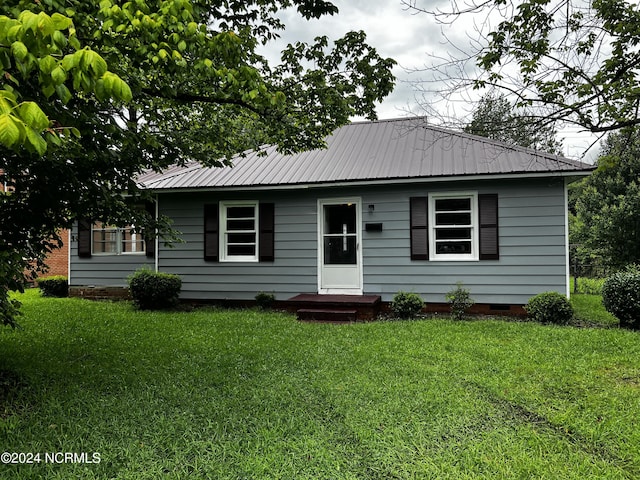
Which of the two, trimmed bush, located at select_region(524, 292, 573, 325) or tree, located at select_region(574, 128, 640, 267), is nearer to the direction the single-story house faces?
the trimmed bush

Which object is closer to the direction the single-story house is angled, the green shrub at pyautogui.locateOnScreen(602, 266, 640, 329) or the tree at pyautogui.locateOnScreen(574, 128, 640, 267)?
the green shrub

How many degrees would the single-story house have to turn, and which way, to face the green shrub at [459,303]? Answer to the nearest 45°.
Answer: approximately 45° to its left

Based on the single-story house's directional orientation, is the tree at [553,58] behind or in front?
in front

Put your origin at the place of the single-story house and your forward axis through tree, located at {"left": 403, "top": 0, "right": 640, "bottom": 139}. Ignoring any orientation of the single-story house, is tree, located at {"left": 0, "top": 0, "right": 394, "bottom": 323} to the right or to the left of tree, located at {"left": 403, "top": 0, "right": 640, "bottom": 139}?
right

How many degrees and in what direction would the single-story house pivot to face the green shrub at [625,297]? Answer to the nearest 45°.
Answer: approximately 45° to its left

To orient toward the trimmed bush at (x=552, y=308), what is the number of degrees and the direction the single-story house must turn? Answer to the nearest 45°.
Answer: approximately 45° to its left

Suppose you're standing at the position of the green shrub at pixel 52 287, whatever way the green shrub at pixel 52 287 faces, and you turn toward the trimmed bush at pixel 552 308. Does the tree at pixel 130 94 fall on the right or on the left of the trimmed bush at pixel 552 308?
right

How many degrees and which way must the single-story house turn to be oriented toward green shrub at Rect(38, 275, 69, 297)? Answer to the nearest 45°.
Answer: approximately 90° to its right

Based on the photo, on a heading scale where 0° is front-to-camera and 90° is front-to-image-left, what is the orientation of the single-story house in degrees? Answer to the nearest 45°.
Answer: approximately 0°
